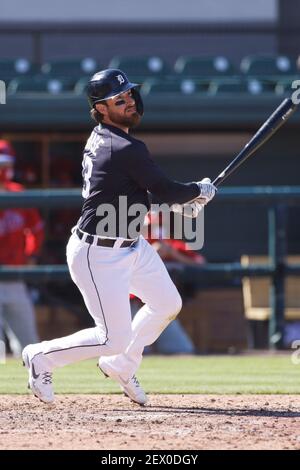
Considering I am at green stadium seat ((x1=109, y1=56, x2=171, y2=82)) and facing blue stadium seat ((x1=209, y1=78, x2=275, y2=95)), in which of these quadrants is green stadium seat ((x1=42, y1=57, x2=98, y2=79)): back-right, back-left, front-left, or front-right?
back-right

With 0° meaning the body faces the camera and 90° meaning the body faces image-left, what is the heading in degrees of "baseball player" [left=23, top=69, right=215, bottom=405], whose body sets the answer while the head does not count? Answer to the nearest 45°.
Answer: approximately 270°

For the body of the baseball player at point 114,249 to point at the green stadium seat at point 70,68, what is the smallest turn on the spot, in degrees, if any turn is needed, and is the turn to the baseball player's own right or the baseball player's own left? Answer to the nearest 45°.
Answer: approximately 90° to the baseball player's own left

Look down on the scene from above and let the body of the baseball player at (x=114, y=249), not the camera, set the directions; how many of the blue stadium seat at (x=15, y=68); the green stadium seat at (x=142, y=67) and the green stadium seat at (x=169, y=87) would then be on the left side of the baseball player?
3

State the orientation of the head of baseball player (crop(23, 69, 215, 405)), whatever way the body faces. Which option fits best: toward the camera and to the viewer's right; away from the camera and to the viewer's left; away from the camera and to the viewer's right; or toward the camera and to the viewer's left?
toward the camera and to the viewer's right

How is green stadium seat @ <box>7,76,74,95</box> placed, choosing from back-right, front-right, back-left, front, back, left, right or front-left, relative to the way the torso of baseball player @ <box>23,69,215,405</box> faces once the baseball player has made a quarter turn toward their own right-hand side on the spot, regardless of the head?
back

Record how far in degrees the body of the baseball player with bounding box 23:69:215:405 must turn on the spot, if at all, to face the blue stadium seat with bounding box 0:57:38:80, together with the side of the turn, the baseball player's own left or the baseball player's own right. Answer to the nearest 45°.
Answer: approximately 90° to the baseball player's own left

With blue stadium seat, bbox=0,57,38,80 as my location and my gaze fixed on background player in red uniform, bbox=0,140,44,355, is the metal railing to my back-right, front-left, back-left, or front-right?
front-left

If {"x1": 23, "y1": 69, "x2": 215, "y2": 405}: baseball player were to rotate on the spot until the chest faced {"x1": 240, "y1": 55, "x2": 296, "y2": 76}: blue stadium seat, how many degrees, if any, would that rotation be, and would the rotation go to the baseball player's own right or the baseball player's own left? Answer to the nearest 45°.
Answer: approximately 90° to the baseball player's own left

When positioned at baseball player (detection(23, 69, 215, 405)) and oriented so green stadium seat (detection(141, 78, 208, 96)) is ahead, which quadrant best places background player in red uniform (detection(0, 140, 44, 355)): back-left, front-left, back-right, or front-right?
front-left

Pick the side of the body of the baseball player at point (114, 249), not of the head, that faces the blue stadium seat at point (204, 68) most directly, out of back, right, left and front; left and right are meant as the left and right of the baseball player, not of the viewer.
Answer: left

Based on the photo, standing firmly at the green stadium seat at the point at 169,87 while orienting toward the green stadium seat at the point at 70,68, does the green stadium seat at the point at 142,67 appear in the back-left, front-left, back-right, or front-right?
front-right

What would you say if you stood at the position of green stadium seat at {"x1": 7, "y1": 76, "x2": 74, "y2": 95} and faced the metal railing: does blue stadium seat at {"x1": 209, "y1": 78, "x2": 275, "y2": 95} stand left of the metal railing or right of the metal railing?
left

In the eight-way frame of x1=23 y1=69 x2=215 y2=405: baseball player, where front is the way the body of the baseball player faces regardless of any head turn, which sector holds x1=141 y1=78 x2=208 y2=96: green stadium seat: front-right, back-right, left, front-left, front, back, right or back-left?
left

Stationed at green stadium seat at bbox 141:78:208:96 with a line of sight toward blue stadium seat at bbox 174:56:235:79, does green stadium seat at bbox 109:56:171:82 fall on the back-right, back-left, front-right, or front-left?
front-left

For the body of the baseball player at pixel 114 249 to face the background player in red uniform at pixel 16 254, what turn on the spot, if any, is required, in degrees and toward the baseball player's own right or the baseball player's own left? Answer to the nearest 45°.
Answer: approximately 90° to the baseball player's own left
